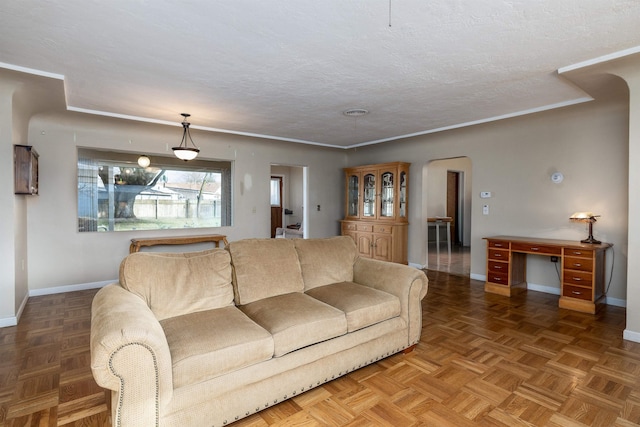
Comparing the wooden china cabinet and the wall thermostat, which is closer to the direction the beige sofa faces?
the wall thermostat

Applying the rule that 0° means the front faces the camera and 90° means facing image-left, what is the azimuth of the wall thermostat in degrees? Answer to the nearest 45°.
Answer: approximately 0°

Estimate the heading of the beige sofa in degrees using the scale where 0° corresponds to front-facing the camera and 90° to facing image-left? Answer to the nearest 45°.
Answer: approximately 315°

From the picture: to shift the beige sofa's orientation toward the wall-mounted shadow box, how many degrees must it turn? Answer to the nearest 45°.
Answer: approximately 180°

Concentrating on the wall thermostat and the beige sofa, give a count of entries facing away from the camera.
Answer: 0

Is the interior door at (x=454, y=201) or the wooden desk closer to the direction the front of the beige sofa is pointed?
the wooden desk
